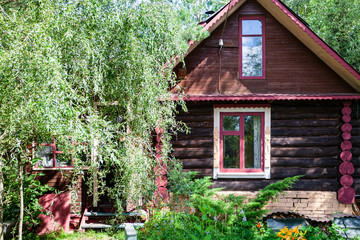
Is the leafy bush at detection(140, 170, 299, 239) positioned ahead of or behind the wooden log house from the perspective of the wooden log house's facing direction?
ahead

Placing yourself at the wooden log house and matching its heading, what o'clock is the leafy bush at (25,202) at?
The leafy bush is roughly at 2 o'clock from the wooden log house.

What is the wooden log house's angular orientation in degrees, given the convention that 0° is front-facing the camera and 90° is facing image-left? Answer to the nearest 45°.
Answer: approximately 0°
